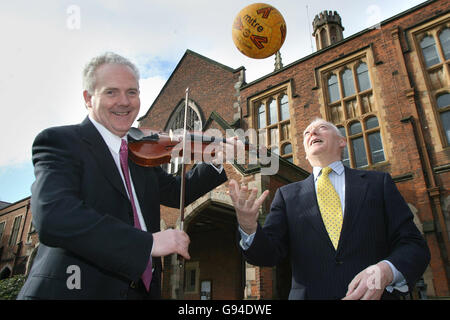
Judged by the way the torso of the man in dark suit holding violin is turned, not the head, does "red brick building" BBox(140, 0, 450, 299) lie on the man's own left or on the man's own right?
on the man's own left

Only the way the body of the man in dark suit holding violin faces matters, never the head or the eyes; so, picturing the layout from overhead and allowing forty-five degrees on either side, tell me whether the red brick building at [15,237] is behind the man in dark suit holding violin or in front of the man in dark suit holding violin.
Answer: behind

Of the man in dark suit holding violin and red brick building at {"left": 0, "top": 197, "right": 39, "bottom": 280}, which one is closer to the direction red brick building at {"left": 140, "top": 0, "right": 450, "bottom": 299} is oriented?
the man in dark suit holding violin

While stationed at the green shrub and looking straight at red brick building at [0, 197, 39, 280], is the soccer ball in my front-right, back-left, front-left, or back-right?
back-right

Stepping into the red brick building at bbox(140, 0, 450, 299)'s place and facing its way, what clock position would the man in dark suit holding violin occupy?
The man in dark suit holding violin is roughly at 11 o'clock from the red brick building.

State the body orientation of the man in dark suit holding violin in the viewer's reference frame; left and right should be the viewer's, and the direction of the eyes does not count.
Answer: facing the viewer and to the right of the viewer

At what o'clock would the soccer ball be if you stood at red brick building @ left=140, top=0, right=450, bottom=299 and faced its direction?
The soccer ball is roughly at 11 o'clock from the red brick building.

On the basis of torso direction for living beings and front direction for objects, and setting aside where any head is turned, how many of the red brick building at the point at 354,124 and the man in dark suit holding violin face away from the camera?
0

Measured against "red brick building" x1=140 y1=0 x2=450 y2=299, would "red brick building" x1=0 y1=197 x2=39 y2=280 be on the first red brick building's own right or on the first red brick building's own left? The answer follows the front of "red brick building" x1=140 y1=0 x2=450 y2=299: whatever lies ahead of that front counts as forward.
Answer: on the first red brick building's own right

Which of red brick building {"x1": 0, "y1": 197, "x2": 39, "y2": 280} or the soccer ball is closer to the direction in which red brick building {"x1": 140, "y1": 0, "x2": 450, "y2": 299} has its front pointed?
the soccer ball

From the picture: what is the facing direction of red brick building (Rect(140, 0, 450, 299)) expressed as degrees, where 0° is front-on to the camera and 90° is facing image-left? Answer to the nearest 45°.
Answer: approximately 45°

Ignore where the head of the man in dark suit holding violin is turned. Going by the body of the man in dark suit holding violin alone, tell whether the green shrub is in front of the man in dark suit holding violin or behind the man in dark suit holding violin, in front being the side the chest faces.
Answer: behind
